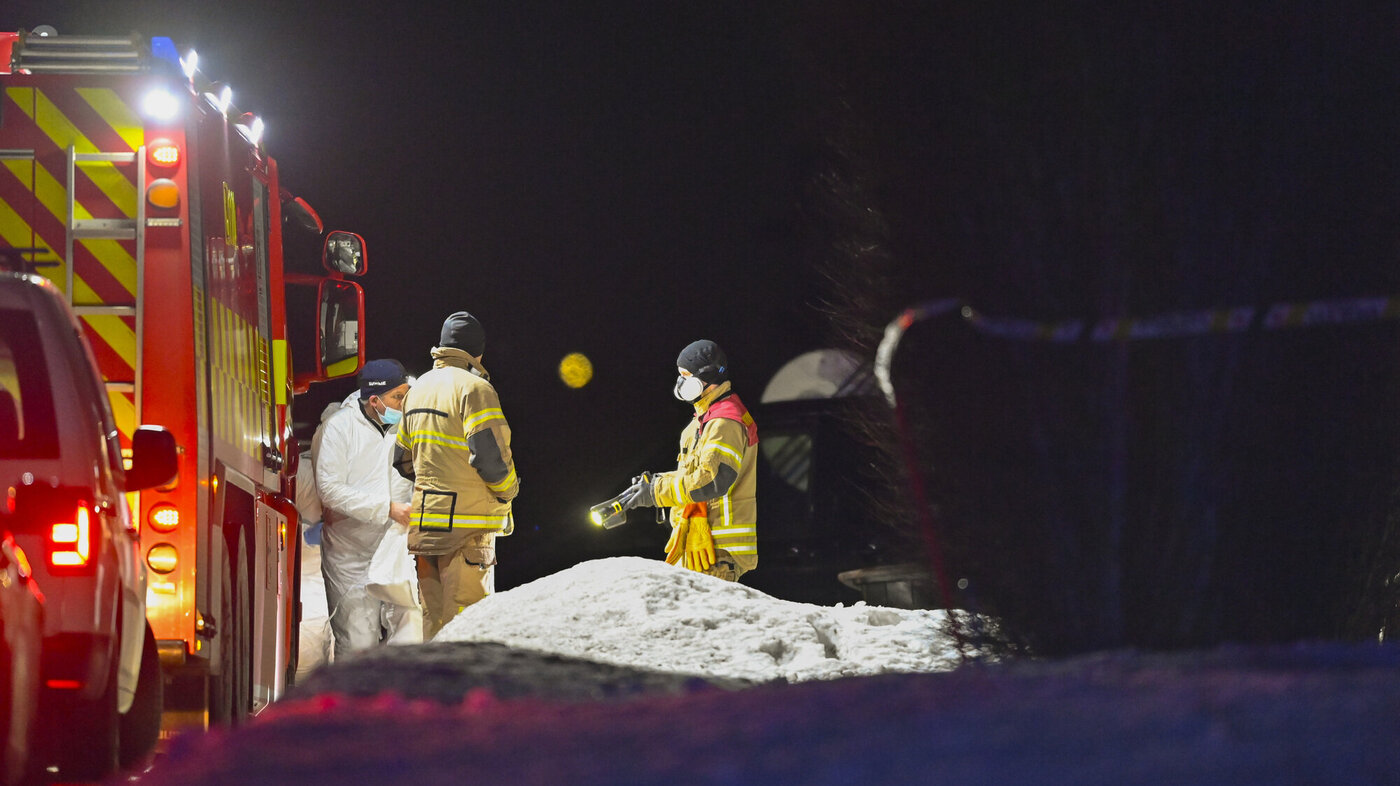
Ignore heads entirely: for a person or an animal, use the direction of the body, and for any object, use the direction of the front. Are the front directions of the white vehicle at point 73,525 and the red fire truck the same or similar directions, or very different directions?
same or similar directions

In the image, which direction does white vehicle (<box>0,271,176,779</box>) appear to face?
away from the camera

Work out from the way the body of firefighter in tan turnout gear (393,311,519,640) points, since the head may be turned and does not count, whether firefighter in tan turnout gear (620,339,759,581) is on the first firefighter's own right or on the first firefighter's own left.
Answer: on the first firefighter's own right

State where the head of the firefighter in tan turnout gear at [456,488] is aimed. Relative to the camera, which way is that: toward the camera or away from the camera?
away from the camera

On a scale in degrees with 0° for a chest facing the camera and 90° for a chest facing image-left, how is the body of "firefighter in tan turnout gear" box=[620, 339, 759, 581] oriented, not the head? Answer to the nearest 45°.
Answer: approximately 90°

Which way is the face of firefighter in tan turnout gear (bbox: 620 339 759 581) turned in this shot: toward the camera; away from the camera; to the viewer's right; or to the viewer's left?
to the viewer's left

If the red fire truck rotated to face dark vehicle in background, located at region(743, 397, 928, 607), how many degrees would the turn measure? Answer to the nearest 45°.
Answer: approximately 45° to its right

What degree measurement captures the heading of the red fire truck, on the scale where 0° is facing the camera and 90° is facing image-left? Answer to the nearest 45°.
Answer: approximately 180°

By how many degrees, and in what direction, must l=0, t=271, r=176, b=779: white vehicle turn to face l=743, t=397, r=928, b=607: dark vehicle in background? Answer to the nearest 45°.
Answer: approximately 45° to its right

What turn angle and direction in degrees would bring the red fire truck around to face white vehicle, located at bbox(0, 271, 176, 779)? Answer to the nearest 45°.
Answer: approximately 180°
